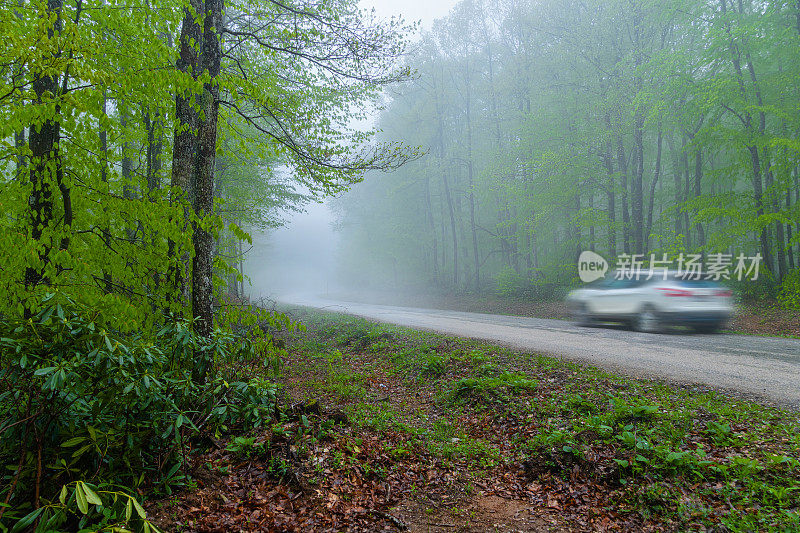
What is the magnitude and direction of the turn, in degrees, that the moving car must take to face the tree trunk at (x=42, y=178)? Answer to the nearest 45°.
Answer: approximately 90° to its left

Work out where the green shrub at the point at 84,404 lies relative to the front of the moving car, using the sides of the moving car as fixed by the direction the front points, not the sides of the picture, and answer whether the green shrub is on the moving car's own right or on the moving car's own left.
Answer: on the moving car's own left

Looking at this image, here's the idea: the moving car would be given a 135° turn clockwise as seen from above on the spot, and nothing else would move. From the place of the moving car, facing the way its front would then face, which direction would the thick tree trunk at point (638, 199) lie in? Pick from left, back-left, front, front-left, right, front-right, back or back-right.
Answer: left

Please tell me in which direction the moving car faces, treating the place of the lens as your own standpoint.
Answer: facing away from the viewer and to the left of the viewer

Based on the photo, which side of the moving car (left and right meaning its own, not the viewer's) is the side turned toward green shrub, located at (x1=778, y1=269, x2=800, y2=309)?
right

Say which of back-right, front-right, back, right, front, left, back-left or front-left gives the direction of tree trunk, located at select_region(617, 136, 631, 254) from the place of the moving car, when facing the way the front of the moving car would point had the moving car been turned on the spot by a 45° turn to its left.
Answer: right

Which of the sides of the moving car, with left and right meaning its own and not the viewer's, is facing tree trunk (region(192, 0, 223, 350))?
left

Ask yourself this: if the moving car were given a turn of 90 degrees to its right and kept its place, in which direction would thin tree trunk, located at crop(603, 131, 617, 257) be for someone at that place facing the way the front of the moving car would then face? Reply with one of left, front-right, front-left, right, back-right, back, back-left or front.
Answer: front-left

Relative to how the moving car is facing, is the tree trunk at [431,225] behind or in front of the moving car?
in front

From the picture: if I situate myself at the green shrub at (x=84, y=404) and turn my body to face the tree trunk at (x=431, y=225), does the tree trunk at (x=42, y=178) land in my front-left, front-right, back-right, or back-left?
front-left
